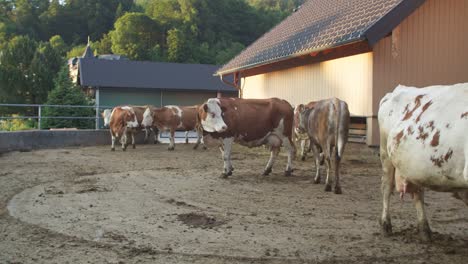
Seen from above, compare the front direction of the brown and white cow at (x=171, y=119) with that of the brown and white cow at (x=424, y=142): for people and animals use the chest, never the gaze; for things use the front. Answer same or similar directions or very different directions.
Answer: very different directions

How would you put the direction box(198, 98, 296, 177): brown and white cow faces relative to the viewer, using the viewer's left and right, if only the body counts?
facing to the left of the viewer

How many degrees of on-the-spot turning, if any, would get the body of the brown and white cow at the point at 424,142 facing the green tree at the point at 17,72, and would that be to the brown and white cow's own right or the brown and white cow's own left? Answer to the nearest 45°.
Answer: approximately 135° to the brown and white cow's own left

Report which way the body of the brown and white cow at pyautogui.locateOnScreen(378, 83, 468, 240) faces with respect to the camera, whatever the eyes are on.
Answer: to the viewer's right

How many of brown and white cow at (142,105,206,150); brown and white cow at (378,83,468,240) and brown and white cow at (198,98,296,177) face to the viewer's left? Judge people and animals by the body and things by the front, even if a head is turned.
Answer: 2

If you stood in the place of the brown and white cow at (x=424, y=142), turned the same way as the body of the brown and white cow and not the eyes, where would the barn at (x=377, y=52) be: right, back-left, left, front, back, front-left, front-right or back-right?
left

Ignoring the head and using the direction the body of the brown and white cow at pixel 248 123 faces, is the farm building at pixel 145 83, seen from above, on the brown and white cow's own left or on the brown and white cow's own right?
on the brown and white cow's own right

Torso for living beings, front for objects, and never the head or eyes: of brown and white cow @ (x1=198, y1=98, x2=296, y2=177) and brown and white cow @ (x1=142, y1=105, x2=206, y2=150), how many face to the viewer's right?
0

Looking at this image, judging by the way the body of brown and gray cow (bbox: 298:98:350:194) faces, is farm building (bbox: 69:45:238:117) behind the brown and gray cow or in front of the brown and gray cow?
in front

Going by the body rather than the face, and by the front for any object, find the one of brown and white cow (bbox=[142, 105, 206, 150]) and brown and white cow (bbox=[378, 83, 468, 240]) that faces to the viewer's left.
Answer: brown and white cow (bbox=[142, 105, 206, 150])
